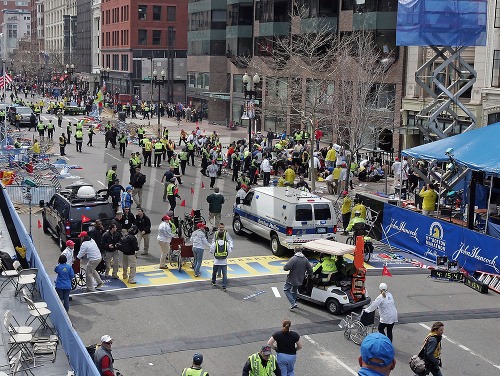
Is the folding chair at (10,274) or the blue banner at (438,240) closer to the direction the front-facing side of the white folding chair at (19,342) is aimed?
the blue banner

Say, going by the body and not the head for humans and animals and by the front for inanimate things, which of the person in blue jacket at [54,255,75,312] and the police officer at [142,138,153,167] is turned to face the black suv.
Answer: the person in blue jacket

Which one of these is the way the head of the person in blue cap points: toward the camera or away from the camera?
away from the camera

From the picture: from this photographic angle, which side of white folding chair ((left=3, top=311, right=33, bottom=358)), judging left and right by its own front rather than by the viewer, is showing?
right

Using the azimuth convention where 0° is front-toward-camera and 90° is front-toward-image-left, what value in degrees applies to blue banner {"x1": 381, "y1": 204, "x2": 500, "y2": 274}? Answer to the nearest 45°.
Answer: approximately 45°

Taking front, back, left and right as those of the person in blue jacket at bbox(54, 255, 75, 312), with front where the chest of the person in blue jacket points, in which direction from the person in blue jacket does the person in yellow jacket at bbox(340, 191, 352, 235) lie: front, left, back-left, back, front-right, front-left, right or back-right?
front-right

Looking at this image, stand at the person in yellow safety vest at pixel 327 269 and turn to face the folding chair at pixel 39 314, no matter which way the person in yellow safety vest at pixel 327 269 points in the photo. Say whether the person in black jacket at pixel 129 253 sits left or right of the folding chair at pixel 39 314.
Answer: right

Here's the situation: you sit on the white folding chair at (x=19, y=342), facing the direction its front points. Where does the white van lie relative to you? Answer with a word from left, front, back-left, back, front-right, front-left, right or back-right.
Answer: front-left

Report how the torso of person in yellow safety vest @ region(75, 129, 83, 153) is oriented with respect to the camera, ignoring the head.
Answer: away from the camera

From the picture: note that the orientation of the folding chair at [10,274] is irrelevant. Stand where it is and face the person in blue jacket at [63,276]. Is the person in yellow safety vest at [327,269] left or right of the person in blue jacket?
left
